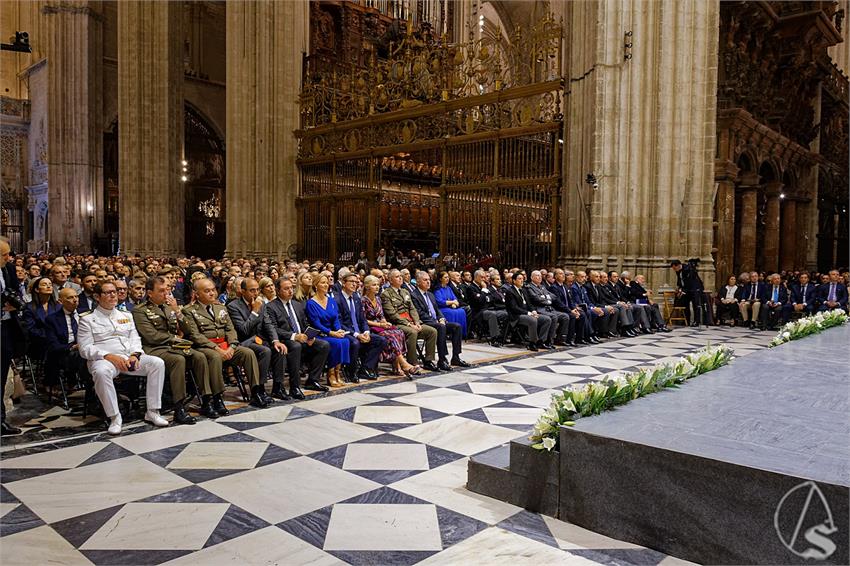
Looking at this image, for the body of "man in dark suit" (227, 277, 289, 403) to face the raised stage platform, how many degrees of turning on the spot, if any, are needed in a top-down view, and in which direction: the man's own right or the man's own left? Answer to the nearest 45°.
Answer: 0° — they already face it

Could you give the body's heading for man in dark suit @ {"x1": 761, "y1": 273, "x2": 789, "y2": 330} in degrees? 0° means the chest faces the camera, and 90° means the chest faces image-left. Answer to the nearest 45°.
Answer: approximately 0°

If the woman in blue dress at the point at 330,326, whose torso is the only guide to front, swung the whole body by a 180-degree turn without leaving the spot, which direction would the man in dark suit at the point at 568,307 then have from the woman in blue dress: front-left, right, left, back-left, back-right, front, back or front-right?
right

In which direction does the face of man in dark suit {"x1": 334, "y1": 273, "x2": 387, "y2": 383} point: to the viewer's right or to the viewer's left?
to the viewer's right

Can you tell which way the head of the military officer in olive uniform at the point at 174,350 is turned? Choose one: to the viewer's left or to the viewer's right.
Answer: to the viewer's right

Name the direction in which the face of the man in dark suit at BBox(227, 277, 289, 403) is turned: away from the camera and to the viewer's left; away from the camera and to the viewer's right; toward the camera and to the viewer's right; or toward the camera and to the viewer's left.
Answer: toward the camera and to the viewer's right

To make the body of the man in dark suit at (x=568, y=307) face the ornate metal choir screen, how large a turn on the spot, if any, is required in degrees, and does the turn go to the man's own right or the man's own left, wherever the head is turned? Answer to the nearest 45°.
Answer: approximately 180°

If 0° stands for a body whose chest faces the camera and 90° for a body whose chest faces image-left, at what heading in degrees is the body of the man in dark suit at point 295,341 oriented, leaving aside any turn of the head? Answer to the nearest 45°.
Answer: approximately 315°

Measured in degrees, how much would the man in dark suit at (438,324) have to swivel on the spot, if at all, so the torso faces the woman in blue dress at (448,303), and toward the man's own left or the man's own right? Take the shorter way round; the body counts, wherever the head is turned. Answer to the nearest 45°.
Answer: approximately 135° to the man's own left

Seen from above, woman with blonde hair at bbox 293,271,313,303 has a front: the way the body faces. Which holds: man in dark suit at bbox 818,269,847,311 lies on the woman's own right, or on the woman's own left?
on the woman's own left

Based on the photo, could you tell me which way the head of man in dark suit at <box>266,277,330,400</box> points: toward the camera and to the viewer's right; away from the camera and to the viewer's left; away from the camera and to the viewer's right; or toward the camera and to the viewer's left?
toward the camera and to the viewer's right

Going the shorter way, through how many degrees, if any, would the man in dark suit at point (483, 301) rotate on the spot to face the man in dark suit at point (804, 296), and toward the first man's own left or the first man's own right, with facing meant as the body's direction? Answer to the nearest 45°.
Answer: approximately 90° to the first man's own left
